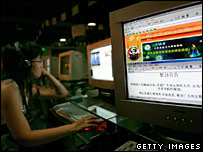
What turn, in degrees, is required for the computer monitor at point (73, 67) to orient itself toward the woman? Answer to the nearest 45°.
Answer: approximately 45° to its left

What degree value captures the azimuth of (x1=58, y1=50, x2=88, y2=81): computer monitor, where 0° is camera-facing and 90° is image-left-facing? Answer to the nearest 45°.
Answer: approximately 45°

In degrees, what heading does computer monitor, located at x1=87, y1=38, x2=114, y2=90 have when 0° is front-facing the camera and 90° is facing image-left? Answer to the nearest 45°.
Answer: approximately 45°

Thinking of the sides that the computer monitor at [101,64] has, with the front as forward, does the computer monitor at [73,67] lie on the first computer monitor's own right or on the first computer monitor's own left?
on the first computer monitor's own right

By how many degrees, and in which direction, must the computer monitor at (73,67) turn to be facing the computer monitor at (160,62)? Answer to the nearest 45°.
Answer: approximately 45° to its left

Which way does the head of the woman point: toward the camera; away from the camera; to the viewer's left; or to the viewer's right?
to the viewer's right
